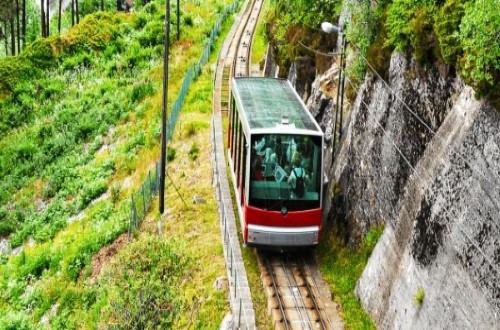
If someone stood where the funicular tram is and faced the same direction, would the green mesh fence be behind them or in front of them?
behind

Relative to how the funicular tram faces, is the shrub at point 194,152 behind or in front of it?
behind

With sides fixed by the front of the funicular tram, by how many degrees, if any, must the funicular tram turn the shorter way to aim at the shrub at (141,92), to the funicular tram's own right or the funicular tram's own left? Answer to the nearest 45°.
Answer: approximately 180°

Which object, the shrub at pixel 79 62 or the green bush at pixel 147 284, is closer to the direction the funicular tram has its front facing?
the green bush

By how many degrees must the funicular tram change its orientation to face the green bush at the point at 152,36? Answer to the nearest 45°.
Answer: approximately 180°

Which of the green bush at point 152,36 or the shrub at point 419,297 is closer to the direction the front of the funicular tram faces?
the shrub

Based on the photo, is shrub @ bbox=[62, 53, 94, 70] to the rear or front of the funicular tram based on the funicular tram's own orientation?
to the rear

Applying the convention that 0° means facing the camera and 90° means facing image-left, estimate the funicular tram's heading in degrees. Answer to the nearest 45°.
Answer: approximately 0°
